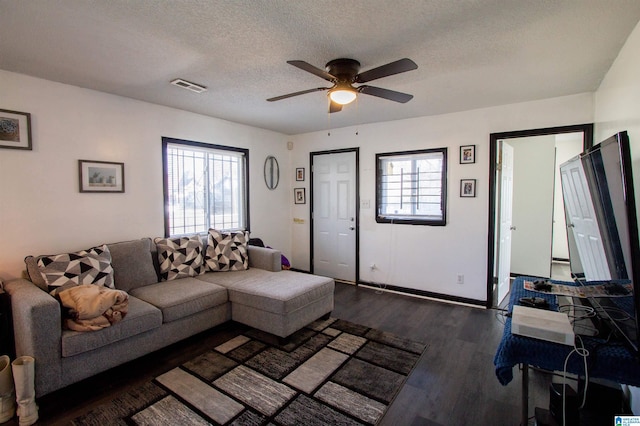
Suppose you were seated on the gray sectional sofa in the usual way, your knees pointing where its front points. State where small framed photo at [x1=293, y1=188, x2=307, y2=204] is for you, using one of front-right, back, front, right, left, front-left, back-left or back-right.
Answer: left

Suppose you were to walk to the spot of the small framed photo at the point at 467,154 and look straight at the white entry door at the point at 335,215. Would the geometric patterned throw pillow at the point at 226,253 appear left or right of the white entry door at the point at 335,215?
left

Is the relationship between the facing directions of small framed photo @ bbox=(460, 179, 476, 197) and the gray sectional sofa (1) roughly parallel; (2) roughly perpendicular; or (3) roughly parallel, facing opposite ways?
roughly perpendicular

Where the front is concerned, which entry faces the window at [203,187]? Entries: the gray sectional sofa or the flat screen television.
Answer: the flat screen television

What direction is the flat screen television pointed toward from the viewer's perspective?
to the viewer's left

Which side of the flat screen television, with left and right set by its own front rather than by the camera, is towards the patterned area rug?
front

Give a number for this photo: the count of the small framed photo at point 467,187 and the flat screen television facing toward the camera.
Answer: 1

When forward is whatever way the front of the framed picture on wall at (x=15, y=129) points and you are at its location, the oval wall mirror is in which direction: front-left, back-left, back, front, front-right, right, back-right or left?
front-left

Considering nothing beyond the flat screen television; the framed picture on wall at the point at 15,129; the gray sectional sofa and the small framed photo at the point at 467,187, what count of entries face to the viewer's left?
1

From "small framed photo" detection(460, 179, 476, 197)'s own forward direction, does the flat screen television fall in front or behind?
in front

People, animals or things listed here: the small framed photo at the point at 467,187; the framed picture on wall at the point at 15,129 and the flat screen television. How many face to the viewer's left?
1

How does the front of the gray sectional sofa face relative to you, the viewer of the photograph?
facing the viewer and to the right of the viewer

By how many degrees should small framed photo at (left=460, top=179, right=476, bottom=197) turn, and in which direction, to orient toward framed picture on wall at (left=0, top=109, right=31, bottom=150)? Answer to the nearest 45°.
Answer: approximately 45° to its right

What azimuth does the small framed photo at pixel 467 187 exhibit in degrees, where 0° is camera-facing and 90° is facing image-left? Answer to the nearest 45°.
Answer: approximately 0°
